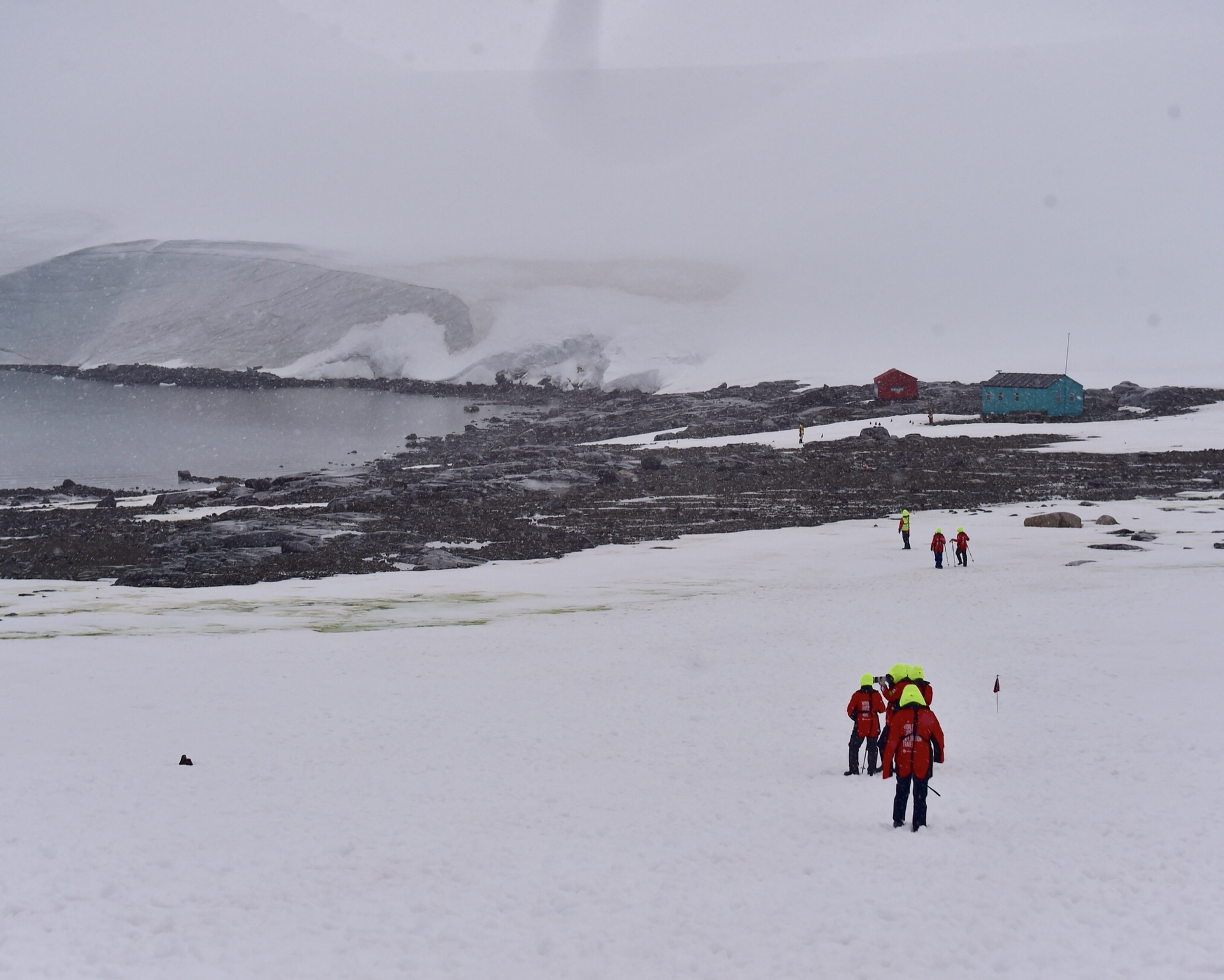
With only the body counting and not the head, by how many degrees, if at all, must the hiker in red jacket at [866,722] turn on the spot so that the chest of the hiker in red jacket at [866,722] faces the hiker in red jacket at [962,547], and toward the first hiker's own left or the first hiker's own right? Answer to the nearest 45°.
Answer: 0° — they already face them

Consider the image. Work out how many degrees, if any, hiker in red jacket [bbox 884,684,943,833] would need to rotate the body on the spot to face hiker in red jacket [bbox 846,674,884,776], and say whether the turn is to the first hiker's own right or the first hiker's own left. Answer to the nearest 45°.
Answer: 0° — they already face them

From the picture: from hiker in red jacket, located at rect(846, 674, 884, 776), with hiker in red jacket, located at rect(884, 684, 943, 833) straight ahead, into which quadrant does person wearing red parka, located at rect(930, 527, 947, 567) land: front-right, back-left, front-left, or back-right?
back-left

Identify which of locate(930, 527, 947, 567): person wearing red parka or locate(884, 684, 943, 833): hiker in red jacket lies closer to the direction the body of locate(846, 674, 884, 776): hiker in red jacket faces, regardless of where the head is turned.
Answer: the person wearing red parka

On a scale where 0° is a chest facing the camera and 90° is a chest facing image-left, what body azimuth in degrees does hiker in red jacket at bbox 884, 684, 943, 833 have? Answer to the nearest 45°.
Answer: approximately 180°

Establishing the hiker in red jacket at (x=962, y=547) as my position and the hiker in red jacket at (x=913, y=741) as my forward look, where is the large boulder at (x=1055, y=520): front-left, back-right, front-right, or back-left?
back-left

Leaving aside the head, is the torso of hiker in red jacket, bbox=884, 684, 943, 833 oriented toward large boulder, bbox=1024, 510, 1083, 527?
yes

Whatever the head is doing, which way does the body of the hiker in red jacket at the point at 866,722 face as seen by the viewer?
away from the camera

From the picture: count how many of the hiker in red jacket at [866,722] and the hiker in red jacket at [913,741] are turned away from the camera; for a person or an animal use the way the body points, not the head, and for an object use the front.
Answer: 2
